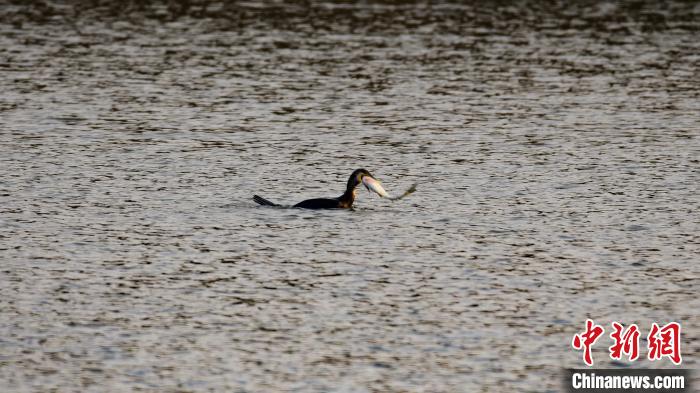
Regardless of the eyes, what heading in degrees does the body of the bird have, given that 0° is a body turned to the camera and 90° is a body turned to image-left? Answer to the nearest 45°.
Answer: approximately 270°
